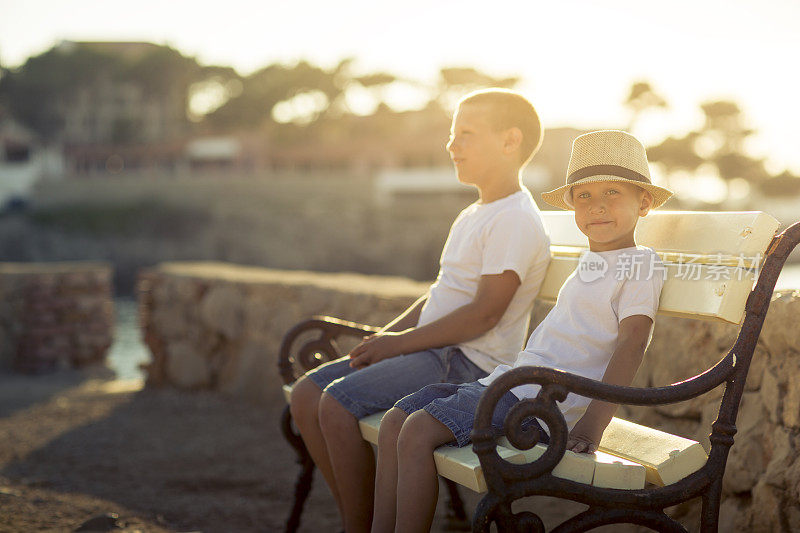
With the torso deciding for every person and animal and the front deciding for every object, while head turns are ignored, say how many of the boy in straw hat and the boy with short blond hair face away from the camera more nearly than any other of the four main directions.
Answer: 0

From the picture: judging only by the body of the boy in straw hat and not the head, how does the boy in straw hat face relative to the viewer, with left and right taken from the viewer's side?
facing the viewer and to the left of the viewer

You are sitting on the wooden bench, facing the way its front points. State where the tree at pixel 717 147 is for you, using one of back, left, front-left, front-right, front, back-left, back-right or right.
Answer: back-right

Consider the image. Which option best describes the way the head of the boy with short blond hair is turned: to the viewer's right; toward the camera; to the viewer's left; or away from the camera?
to the viewer's left

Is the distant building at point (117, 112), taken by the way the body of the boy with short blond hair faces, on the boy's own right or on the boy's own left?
on the boy's own right

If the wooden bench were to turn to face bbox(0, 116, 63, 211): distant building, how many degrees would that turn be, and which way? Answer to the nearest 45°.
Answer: approximately 90° to its right

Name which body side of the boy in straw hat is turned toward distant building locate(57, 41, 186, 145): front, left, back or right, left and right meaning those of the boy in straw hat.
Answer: right

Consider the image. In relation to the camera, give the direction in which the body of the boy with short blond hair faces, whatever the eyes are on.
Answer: to the viewer's left

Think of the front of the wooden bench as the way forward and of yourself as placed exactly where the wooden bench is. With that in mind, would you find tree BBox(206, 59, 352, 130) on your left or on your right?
on your right

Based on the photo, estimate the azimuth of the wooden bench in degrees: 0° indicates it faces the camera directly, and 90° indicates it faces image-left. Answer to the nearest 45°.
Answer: approximately 45°

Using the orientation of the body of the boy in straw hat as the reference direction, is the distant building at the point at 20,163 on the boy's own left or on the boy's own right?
on the boy's own right
